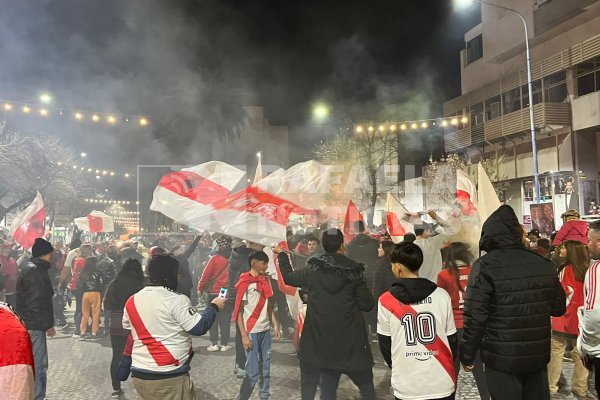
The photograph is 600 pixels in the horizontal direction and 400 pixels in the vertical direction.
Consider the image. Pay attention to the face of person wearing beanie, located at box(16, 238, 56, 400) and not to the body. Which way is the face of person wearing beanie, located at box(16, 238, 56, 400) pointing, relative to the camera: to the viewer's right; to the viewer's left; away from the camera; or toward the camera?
to the viewer's right

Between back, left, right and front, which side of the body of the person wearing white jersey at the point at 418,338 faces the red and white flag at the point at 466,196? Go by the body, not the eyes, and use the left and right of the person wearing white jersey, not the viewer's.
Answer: front

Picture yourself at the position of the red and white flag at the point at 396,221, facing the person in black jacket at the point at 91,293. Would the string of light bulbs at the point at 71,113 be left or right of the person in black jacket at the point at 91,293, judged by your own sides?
right

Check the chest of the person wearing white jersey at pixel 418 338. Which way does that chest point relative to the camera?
away from the camera

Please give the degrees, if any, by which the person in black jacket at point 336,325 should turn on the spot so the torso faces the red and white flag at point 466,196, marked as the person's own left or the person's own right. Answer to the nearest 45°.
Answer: approximately 45° to the person's own right

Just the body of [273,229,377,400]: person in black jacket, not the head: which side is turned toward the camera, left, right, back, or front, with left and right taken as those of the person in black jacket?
back

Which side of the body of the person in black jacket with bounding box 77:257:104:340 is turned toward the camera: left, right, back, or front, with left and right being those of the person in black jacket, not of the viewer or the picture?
back

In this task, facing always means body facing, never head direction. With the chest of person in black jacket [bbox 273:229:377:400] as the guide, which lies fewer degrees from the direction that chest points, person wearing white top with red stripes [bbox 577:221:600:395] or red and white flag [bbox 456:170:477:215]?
the red and white flag

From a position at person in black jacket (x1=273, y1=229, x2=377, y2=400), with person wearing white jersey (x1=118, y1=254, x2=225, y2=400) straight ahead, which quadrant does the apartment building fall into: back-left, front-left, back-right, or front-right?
back-right

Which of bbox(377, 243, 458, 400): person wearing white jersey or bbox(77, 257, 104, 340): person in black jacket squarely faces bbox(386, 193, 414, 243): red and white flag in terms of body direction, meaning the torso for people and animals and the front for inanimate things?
the person wearing white jersey

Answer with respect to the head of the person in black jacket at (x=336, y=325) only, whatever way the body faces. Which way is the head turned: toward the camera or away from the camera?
away from the camera

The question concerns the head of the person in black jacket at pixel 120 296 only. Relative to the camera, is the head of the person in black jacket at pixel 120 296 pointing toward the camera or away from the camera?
away from the camera
